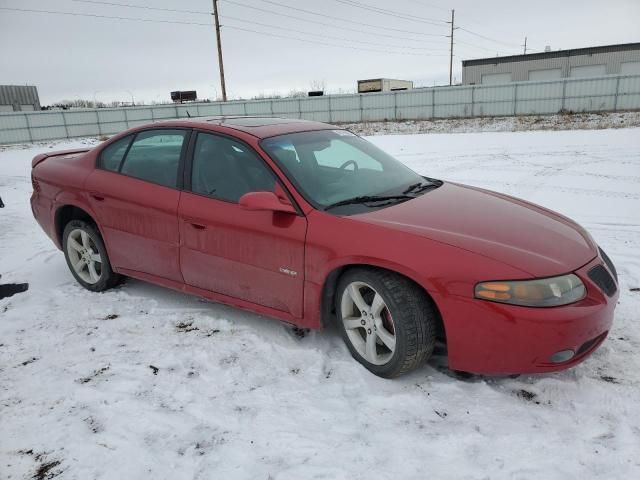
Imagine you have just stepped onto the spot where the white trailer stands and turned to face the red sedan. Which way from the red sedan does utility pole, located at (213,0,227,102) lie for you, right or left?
right

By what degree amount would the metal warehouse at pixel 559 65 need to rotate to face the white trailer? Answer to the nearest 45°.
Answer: approximately 45° to its right

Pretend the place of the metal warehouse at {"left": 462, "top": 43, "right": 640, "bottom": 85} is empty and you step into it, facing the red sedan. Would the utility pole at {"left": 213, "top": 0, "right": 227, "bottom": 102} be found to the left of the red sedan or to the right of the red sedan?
right

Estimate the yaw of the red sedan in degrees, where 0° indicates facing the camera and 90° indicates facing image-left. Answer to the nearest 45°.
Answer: approximately 315°

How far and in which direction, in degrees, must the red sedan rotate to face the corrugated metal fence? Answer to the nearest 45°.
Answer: approximately 135° to its left

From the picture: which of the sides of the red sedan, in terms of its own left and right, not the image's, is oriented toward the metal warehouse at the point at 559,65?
left

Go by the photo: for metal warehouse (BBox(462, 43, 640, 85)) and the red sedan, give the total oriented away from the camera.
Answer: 0
